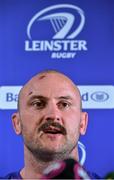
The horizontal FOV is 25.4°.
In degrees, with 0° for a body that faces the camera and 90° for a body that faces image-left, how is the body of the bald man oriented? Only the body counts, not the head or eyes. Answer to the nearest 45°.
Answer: approximately 0°
